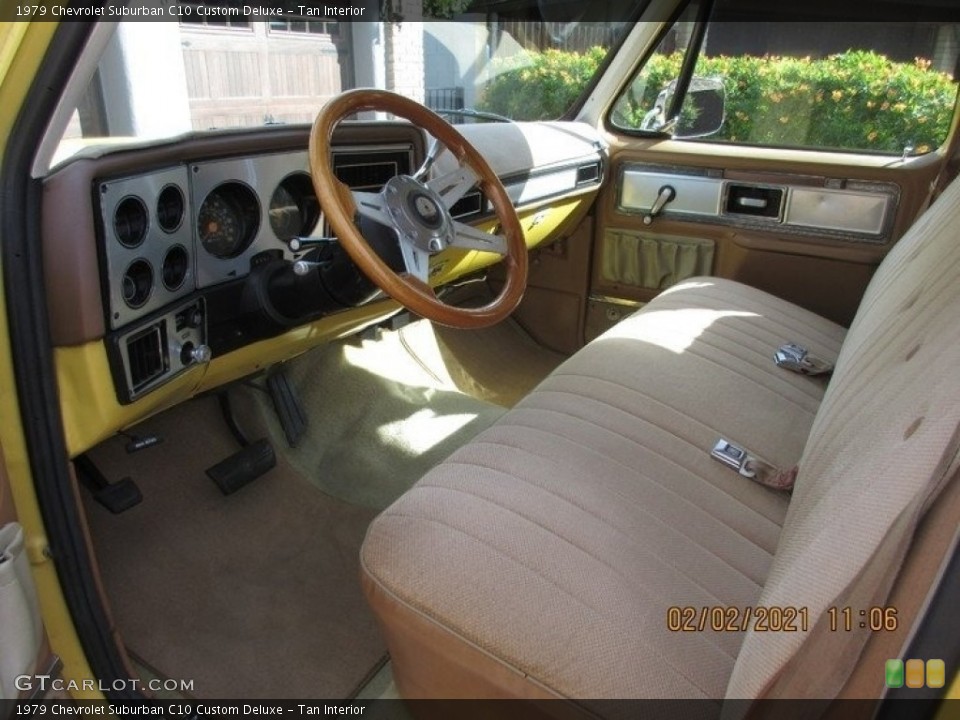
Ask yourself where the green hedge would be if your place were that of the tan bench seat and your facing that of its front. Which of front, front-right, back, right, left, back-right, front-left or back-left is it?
right

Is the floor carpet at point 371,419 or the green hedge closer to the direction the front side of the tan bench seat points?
the floor carpet

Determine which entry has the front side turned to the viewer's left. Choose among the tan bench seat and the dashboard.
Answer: the tan bench seat

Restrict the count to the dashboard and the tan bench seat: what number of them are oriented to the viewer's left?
1

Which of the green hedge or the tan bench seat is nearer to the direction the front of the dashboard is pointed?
the tan bench seat

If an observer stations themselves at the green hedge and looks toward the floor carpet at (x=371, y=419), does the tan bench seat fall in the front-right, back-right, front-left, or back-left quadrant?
front-left

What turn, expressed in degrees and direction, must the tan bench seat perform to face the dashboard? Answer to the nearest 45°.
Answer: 0° — it already faces it

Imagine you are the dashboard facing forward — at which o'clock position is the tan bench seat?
The tan bench seat is roughly at 12 o'clock from the dashboard.

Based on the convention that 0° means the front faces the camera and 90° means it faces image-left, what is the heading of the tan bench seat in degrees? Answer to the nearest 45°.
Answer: approximately 90°

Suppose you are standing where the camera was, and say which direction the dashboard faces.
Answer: facing the viewer and to the right of the viewer

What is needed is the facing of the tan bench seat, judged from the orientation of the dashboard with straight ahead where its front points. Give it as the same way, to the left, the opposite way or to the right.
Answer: the opposite way
